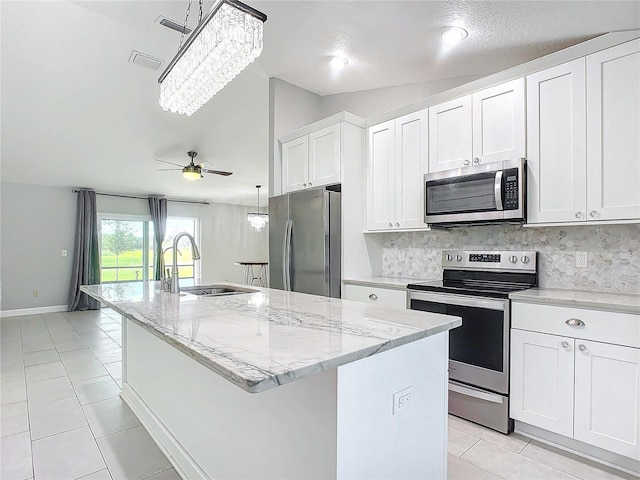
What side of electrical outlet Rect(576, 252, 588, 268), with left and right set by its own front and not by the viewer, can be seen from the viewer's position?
front

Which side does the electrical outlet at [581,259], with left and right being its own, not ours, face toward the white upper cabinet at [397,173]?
right

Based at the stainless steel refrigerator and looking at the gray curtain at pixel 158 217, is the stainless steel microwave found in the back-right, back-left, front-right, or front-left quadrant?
back-right

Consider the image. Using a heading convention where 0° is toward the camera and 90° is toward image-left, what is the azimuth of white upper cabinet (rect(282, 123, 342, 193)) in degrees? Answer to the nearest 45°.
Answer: approximately 45°

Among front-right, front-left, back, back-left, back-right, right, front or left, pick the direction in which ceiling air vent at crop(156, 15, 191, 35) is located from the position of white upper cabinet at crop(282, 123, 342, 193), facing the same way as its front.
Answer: front

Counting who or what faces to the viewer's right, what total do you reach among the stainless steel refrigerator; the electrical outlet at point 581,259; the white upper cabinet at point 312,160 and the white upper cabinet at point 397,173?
0

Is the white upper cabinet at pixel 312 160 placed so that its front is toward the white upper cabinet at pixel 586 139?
no

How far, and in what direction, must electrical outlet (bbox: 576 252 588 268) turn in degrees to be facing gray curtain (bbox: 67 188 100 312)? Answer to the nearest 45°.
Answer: approximately 90° to its right

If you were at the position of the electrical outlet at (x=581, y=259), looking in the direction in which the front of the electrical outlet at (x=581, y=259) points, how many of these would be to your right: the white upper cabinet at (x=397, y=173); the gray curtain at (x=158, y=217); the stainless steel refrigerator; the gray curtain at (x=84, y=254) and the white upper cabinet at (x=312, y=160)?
5

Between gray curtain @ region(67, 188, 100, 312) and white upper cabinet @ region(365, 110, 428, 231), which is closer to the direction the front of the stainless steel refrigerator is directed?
the gray curtain

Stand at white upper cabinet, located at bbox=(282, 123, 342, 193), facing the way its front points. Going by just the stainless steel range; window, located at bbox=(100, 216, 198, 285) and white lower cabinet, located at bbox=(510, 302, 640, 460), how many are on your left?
2

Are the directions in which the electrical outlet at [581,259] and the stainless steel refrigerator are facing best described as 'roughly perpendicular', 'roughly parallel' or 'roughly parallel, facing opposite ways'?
roughly parallel

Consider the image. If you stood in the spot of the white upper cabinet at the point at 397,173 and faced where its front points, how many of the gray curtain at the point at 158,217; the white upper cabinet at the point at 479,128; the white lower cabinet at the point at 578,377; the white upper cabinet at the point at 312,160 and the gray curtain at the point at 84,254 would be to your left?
2

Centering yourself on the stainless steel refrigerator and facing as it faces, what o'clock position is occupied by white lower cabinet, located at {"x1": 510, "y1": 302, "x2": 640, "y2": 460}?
The white lower cabinet is roughly at 9 o'clock from the stainless steel refrigerator.

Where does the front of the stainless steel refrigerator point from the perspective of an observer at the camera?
facing the viewer and to the left of the viewer

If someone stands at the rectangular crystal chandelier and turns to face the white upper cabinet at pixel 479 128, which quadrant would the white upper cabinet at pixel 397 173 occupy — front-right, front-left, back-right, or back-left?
front-left

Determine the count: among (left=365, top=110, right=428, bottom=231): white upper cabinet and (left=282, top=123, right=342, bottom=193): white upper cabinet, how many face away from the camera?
0

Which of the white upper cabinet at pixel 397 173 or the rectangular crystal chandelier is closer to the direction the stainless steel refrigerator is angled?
the rectangular crystal chandelier

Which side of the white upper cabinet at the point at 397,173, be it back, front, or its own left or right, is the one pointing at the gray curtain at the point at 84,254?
right

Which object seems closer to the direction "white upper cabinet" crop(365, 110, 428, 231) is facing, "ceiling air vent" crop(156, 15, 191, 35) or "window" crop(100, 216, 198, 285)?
the ceiling air vent
